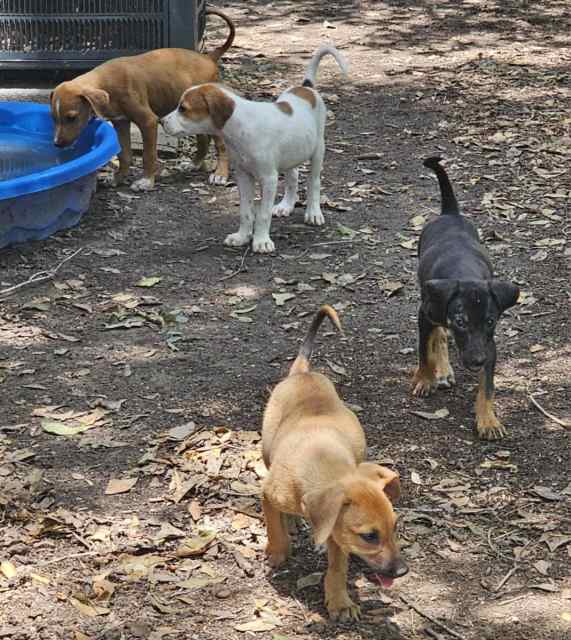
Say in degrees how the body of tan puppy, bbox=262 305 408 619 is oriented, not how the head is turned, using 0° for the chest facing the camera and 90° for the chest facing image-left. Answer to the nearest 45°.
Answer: approximately 315°

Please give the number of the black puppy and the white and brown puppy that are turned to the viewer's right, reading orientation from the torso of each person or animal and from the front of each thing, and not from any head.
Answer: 0

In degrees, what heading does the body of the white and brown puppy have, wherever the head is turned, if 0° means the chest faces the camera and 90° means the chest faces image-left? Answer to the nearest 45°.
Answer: approximately 45°

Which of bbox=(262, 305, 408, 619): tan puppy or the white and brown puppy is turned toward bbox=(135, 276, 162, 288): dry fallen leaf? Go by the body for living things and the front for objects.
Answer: the white and brown puppy

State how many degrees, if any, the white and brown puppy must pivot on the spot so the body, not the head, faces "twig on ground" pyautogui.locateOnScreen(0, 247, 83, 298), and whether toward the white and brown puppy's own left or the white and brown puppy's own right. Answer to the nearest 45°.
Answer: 0° — it already faces it

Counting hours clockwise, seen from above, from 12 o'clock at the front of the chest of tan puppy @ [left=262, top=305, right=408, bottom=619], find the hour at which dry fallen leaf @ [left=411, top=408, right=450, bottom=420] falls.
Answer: The dry fallen leaf is roughly at 8 o'clock from the tan puppy.

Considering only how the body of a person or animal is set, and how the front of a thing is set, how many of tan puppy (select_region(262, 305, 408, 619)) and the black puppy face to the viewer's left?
0

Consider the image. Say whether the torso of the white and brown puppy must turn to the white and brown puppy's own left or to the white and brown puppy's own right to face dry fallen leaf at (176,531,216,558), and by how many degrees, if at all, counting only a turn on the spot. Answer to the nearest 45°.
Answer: approximately 45° to the white and brown puppy's own left

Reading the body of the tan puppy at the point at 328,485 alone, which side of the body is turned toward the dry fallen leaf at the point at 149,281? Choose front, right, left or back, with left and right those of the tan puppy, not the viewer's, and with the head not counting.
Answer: back

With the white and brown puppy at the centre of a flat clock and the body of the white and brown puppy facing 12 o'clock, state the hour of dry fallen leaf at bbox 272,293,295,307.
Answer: The dry fallen leaf is roughly at 10 o'clock from the white and brown puppy.

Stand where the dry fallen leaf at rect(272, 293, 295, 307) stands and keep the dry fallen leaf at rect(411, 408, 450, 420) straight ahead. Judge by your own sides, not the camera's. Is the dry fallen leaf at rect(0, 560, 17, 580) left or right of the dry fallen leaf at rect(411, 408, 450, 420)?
right

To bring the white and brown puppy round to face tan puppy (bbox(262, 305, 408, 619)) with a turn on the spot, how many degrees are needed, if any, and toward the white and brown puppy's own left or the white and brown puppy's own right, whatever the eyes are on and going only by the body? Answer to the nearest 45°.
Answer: approximately 45° to the white and brown puppy's own left

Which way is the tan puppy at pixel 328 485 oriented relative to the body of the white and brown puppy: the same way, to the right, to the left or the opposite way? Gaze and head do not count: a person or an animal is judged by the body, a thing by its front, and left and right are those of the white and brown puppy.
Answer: to the left

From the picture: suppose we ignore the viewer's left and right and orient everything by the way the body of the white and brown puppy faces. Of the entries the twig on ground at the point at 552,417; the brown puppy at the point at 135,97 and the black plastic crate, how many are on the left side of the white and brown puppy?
1

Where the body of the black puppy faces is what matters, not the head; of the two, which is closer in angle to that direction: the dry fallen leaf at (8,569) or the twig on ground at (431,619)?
the twig on ground
